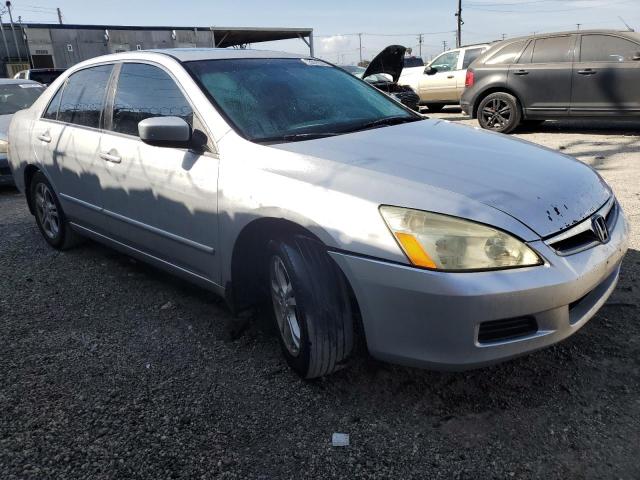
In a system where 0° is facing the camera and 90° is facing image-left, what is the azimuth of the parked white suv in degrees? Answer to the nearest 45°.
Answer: approximately 90°

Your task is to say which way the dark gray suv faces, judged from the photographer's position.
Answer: facing to the right of the viewer

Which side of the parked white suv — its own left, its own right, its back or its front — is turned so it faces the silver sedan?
left

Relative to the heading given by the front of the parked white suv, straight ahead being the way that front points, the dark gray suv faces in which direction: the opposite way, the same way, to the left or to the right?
the opposite way

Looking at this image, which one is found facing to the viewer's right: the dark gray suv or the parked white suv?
the dark gray suv

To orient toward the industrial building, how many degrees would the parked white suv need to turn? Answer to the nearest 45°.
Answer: approximately 45° to its right

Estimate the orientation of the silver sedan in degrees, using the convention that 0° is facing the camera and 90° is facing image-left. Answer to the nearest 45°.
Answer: approximately 315°

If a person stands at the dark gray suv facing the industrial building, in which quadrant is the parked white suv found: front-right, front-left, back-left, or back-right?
front-right

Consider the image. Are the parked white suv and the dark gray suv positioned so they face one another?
no

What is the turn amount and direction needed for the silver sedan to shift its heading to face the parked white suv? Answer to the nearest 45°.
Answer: approximately 135° to its left

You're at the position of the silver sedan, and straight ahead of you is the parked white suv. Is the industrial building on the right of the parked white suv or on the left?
left
